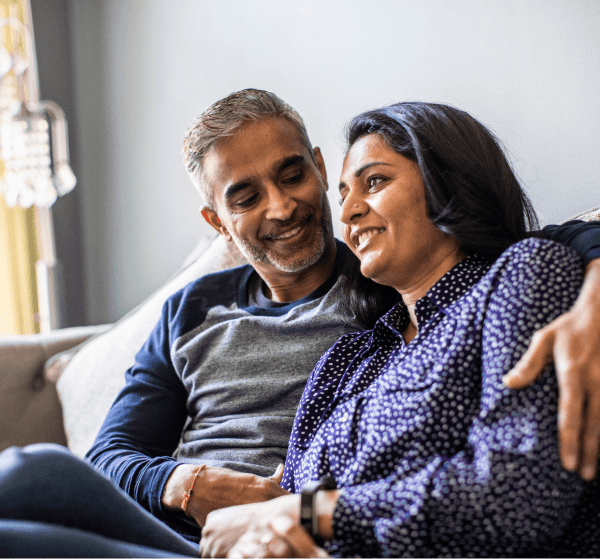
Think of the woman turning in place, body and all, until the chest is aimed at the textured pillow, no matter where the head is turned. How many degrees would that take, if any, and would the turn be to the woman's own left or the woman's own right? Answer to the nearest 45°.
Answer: approximately 90° to the woman's own right

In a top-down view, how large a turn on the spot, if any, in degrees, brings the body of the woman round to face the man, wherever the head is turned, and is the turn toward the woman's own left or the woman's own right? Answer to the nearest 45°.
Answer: approximately 90° to the woman's own right

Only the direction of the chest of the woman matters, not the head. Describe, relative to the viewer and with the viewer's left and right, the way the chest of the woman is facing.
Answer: facing the viewer and to the left of the viewer

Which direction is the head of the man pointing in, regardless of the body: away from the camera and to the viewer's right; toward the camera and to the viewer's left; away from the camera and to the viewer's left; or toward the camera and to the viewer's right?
toward the camera and to the viewer's right

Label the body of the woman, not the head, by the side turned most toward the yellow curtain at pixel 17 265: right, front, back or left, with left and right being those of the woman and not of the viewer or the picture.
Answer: right

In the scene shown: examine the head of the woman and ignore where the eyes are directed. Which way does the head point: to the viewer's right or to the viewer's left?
to the viewer's left

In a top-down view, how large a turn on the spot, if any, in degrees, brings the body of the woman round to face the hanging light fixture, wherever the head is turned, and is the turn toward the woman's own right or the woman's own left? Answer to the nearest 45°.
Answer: approximately 90° to the woman's own right
